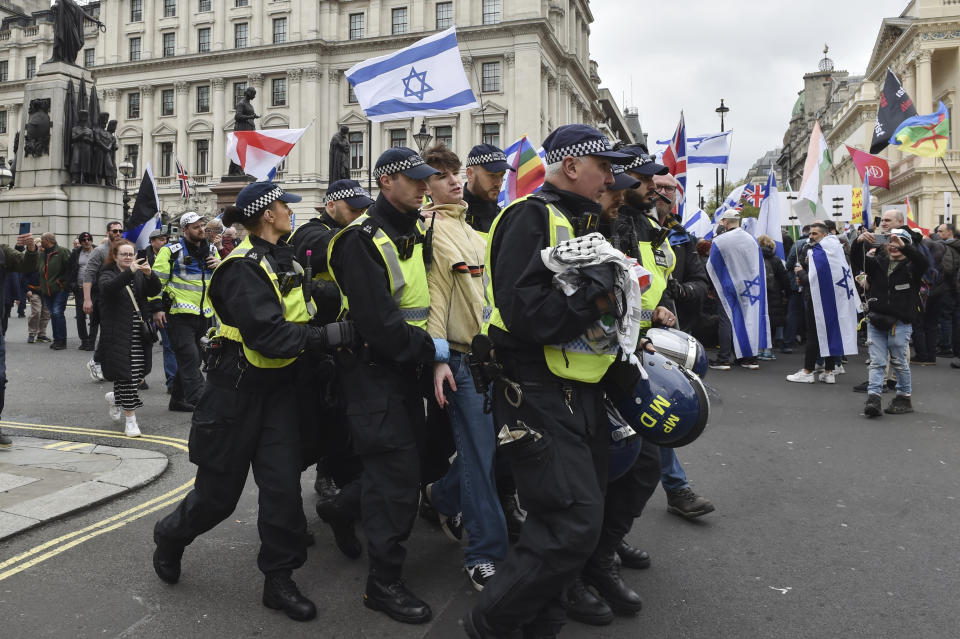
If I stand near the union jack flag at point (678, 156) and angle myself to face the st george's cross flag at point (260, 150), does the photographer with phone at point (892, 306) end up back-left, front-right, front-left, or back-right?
back-left

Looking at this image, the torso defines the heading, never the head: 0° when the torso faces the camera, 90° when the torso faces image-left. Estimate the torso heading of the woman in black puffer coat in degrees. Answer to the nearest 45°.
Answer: approximately 315°
